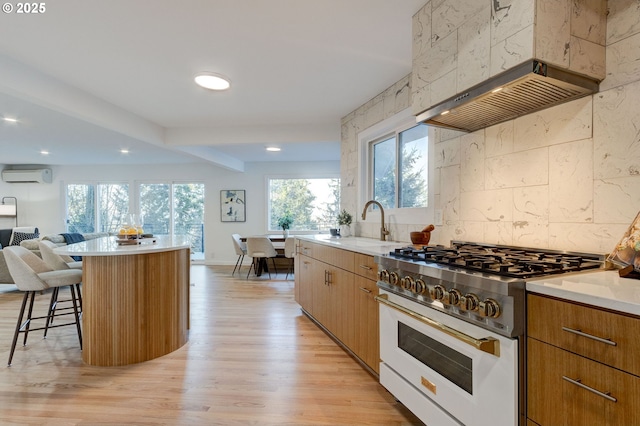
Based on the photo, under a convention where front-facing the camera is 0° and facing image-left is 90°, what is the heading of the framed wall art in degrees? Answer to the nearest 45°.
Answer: approximately 0°

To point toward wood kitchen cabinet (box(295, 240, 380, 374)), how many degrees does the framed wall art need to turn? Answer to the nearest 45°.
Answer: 0° — it already faces it

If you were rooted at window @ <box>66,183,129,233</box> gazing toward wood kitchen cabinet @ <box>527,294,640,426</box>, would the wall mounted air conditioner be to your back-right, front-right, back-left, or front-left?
back-right

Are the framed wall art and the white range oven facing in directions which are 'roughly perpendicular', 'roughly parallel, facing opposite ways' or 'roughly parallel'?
roughly perpendicular

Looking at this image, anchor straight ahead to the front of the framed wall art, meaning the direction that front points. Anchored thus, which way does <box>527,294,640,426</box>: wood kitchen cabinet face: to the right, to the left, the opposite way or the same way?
to the right

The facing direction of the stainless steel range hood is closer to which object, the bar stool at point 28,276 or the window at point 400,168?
the bar stool

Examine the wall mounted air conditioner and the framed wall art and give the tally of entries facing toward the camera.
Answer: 2
